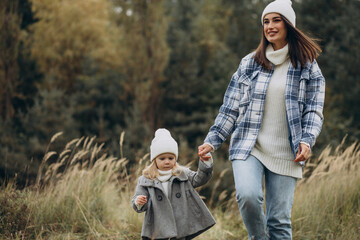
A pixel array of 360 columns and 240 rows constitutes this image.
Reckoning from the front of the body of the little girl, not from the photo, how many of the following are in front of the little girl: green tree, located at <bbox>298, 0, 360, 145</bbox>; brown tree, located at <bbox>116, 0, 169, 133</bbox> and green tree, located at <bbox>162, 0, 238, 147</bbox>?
0

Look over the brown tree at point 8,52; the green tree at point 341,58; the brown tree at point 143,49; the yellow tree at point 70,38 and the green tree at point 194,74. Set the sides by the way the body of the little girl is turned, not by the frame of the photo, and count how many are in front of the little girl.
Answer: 0

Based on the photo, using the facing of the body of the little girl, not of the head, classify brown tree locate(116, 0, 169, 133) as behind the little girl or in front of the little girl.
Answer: behind

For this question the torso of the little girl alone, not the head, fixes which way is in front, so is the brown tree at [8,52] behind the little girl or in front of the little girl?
behind

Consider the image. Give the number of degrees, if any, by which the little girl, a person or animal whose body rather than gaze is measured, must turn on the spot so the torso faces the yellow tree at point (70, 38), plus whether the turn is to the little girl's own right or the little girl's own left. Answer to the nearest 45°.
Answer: approximately 180°

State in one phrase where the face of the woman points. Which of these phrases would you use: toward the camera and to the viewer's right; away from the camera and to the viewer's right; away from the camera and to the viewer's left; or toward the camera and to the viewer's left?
toward the camera and to the viewer's left

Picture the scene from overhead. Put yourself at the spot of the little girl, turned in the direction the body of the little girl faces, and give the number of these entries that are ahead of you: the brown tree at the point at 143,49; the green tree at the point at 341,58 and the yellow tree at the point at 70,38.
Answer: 0

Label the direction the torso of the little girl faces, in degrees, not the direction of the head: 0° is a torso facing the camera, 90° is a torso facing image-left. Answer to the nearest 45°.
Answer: approximately 0°

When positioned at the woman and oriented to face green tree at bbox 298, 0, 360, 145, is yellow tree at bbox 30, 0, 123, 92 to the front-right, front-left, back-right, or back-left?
front-left

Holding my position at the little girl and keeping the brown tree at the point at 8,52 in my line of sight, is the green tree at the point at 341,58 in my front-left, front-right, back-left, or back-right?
front-right

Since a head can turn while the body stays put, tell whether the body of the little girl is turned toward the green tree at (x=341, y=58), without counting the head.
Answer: no

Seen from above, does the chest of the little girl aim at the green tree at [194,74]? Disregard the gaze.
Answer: no

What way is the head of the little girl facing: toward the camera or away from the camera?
toward the camera

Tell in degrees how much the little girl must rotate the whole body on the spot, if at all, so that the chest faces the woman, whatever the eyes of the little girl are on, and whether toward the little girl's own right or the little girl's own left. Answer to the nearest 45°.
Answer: approximately 90° to the little girl's own left
